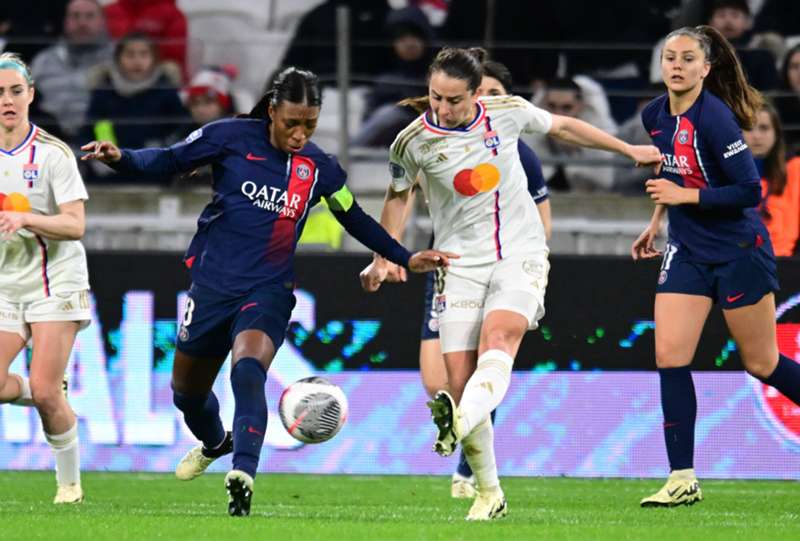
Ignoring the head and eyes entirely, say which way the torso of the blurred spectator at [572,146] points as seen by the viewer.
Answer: toward the camera

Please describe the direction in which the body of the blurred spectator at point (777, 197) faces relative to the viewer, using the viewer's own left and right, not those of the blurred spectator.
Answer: facing the viewer and to the left of the viewer

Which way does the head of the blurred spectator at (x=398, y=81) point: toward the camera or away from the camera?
toward the camera

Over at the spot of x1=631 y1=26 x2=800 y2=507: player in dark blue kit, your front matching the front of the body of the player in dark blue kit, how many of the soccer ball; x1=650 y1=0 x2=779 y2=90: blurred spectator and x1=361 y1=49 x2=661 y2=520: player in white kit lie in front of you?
2

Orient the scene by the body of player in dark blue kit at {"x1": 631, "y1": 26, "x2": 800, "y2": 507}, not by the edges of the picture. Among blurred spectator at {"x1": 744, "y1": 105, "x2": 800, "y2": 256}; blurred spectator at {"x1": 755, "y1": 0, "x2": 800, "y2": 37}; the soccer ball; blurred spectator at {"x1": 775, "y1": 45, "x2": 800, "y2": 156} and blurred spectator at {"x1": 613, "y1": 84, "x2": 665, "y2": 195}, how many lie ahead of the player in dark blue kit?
1

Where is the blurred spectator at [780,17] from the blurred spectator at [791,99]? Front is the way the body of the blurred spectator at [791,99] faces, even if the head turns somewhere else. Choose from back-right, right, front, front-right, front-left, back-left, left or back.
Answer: back

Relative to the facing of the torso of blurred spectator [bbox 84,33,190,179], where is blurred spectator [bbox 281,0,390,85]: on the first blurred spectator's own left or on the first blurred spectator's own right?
on the first blurred spectator's own left

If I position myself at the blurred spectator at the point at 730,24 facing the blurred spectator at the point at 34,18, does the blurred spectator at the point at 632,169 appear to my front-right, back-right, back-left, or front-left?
front-left

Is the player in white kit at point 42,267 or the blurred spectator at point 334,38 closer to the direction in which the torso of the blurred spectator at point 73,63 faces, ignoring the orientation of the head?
the player in white kit

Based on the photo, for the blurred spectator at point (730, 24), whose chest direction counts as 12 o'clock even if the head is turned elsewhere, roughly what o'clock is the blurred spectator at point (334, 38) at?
the blurred spectator at point (334, 38) is roughly at 3 o'clock from the blurred spectator at point (730, 24).

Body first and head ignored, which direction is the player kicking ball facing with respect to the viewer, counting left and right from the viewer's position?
facing the viewer and to the right of the viewer

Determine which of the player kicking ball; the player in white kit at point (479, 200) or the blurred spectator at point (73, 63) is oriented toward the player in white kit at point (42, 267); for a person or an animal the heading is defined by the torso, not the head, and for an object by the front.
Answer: the blurred spectator

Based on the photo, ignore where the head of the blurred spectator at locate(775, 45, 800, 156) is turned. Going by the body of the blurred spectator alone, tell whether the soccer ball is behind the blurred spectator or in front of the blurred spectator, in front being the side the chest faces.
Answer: in front

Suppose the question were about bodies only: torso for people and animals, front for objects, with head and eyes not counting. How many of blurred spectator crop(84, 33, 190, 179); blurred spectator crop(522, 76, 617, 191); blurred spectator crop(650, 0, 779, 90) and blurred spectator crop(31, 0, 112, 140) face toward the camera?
4

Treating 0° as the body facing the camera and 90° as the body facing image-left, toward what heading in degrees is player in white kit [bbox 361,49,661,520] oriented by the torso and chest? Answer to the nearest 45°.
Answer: approximately 0°
